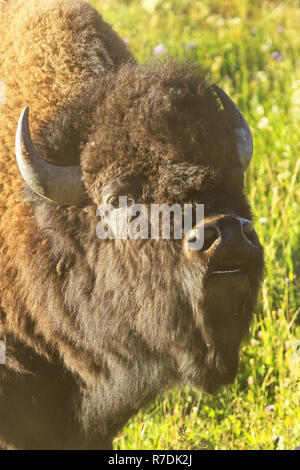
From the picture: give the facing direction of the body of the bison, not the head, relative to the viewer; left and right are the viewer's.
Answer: facing the viewer and to the right of the viewer
